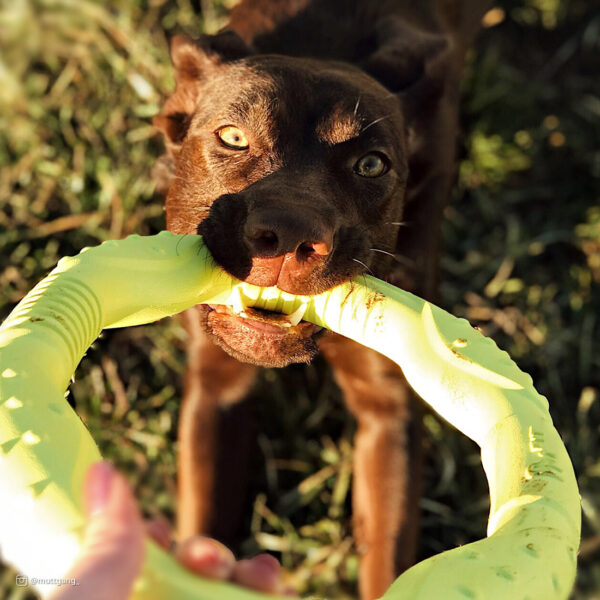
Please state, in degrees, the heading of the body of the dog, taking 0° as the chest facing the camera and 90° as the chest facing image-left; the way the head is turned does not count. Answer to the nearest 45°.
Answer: approximately 0°
